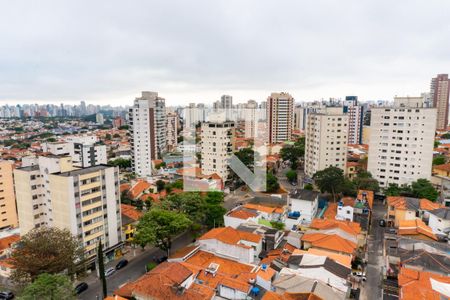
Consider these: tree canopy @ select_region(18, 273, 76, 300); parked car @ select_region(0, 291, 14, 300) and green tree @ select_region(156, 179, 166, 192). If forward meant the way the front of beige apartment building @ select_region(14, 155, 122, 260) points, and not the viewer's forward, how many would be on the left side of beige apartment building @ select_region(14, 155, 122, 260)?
1

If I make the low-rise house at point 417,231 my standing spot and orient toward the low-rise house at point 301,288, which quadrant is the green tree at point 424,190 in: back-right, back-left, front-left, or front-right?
back-right

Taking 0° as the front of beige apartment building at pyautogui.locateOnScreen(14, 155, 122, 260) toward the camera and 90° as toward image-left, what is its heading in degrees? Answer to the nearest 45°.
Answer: approximately 315°

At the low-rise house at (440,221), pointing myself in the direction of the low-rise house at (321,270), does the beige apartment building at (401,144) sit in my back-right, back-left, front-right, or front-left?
back-right

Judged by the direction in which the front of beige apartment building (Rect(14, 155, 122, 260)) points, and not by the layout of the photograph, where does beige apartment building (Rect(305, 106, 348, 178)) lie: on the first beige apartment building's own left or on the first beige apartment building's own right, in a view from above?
on the first beige apartment building's own left

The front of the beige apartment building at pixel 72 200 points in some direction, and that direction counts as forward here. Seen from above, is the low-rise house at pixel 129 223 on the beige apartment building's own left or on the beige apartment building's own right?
on the beige apartment building's own left

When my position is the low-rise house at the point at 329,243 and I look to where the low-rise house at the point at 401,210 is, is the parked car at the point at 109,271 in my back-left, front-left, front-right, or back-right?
back-left
